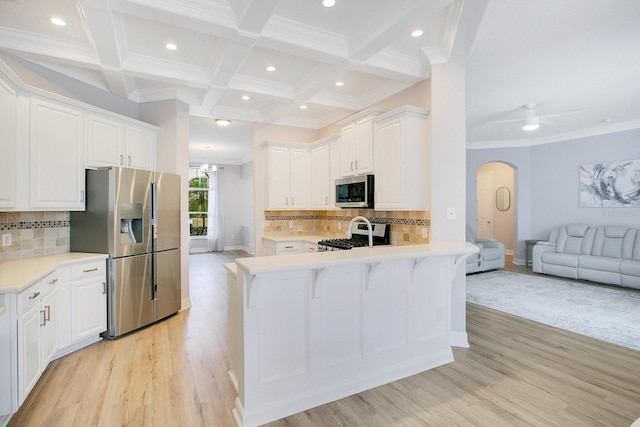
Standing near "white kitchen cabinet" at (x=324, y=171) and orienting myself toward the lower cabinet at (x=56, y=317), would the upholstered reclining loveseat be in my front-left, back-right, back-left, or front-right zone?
back-left

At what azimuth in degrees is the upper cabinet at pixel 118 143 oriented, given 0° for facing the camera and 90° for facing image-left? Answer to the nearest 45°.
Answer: approximately 315°

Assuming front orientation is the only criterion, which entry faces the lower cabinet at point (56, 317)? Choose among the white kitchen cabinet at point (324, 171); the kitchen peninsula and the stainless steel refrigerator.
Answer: the white kitchen cabinet

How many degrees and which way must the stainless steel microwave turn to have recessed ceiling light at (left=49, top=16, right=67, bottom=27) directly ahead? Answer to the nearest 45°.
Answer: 0° — it already faces it

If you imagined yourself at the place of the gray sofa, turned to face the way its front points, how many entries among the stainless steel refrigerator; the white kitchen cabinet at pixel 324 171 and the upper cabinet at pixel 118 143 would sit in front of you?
3

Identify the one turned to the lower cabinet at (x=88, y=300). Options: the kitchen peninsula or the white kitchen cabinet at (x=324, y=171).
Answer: the white kitchen cabinet

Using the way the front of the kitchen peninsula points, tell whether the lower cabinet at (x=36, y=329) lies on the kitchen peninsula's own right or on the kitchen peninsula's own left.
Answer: on the kitchen peninsula's own right

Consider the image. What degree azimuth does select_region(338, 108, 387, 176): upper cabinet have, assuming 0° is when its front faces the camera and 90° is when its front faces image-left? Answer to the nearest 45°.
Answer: approximately 45°

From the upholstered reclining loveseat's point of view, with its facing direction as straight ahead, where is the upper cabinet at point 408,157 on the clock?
The upper cabinet is roughly at 2 o'clock from the upholstered reclining loveseat.

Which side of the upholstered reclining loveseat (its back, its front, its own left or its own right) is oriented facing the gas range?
right

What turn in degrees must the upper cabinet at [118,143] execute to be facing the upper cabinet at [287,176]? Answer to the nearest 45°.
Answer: approximately 45° to its left

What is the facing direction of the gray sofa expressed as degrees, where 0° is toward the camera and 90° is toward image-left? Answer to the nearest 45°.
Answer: approximately 45°

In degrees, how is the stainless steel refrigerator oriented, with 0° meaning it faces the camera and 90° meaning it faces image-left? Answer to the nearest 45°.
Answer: approximately 315°
